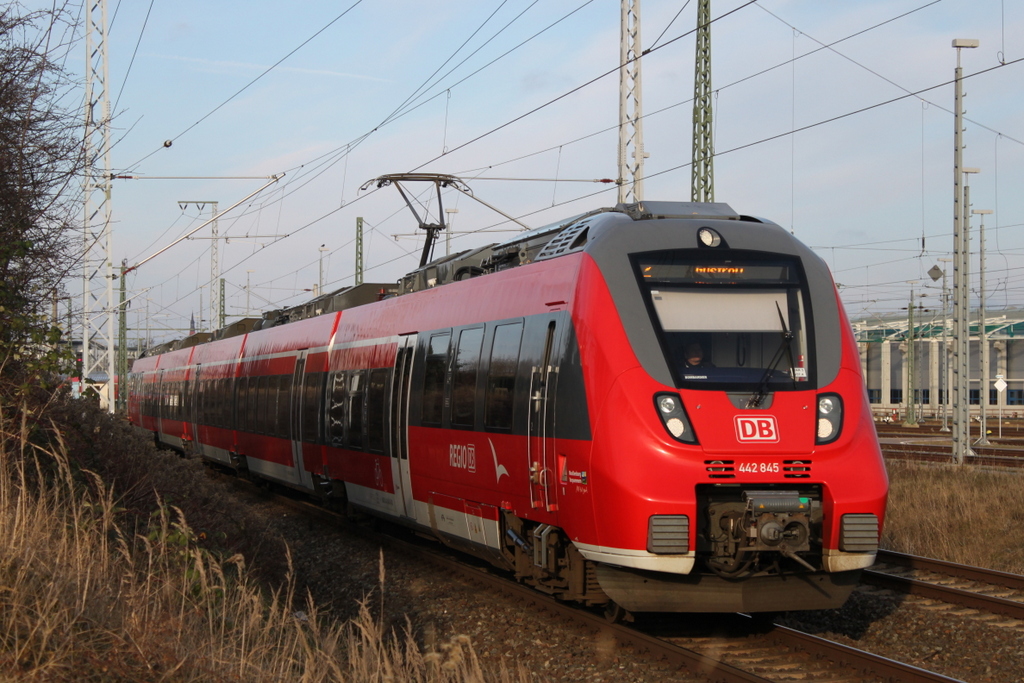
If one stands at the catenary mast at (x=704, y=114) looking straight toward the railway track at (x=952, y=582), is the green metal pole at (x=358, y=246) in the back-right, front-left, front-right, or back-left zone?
back-right

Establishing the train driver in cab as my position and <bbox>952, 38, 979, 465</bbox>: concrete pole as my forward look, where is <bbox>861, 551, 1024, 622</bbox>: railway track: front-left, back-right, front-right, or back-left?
front-right

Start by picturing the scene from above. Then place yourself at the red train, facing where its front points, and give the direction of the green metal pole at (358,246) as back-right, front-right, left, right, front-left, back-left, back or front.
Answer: back-left

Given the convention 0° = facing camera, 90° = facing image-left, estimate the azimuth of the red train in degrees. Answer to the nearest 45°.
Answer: approximately 315°

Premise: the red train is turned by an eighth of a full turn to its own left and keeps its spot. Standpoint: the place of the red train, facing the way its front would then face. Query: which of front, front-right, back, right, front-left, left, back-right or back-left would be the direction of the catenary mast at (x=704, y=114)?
left

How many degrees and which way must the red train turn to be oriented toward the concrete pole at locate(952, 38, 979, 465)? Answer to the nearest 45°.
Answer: approximately 90° to its left

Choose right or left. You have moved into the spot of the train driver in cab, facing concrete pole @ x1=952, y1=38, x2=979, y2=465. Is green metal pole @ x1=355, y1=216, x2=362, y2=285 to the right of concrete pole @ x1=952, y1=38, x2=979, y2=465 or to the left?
left
